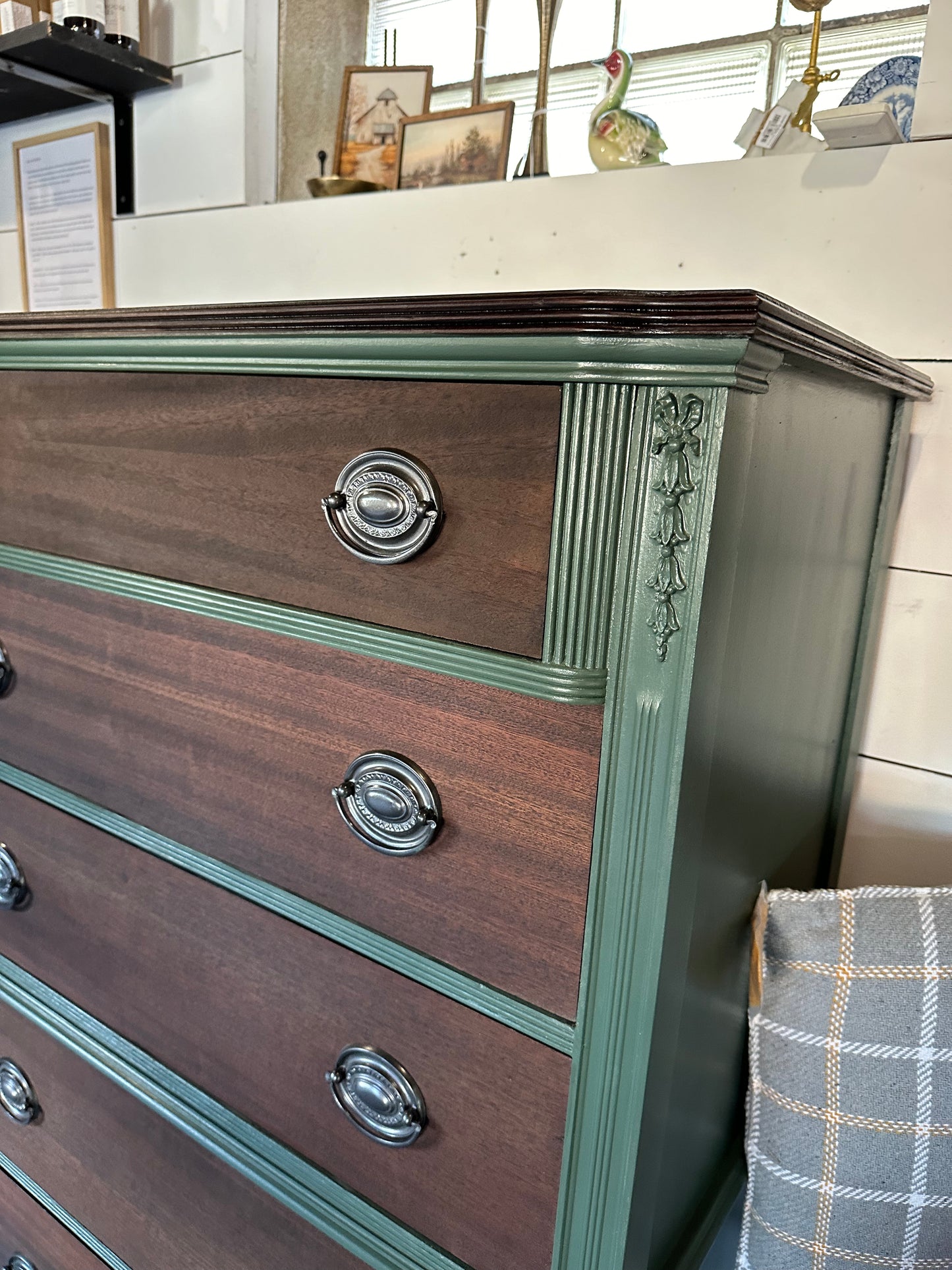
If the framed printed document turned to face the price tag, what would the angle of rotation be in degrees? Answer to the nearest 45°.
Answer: approximately 90° to its left

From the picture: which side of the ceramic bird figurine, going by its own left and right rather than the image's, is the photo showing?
left

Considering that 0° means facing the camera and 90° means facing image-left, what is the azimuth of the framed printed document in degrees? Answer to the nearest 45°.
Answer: approximately 45°

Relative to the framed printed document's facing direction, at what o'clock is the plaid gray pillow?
The plaid gray pillow is roughly at 10 o'clock from the framed printed document.

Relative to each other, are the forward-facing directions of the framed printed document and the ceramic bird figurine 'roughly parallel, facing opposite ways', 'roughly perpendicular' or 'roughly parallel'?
roughly perpendicular

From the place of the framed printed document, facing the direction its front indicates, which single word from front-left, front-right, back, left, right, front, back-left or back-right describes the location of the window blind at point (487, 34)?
left

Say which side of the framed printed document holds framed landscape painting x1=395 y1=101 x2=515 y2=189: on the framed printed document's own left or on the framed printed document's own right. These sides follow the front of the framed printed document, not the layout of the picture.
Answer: on the framed printed document's own left

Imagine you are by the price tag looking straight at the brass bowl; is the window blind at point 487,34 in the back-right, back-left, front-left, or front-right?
front-right

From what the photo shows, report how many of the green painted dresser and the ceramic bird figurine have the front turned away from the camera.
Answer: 0

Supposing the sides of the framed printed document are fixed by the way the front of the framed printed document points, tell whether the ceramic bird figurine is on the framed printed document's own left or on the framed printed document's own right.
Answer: on the framed printed document's own left

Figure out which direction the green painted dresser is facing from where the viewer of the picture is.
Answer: facing the viewer and to the left of the viewer
